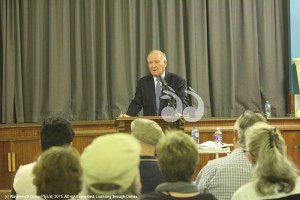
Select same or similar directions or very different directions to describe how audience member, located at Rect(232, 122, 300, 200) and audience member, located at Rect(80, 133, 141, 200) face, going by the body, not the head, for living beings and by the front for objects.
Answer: same or similar directions

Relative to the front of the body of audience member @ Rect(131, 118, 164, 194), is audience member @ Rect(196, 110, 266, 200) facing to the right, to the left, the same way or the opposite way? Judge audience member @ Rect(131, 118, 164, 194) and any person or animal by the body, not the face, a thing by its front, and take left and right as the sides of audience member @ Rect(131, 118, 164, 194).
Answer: the same way

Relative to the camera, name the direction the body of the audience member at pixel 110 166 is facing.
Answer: away from the camera

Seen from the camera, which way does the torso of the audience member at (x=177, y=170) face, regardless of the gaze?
away from the camera

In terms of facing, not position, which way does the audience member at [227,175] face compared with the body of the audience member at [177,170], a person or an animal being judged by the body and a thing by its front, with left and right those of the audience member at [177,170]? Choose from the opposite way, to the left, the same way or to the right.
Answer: the same way

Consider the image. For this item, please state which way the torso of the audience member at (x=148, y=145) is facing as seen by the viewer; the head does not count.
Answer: away from the camera

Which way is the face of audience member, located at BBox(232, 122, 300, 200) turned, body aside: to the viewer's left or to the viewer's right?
to the viewer's left

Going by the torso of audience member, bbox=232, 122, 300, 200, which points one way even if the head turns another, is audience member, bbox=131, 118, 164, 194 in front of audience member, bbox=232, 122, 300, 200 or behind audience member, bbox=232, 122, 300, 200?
in front

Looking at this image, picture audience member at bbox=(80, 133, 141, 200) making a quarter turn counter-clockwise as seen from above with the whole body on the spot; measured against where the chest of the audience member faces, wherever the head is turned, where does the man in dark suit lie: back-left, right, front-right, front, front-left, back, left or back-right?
right

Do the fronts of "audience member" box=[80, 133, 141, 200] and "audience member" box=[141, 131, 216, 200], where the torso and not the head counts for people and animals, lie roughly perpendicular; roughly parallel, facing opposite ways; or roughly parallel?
roughly parallel

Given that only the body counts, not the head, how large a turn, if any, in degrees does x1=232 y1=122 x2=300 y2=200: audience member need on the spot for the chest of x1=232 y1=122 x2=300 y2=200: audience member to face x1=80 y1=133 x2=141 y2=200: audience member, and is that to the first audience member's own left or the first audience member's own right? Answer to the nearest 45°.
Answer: approximately 90° to the first audience member's own left

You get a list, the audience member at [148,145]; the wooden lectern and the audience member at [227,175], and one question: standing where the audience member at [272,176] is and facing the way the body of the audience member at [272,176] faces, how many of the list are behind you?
0

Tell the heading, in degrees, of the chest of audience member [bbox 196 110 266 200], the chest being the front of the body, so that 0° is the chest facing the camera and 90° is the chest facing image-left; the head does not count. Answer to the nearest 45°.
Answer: approximately 180°

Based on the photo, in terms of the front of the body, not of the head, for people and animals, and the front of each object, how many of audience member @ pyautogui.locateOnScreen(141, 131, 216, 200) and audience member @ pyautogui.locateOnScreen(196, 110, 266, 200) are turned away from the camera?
2

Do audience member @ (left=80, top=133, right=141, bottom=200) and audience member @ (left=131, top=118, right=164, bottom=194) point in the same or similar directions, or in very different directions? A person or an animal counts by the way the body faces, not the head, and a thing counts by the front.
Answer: same or similar directions

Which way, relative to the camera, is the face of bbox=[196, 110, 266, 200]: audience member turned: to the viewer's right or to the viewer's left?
to the viewer's left

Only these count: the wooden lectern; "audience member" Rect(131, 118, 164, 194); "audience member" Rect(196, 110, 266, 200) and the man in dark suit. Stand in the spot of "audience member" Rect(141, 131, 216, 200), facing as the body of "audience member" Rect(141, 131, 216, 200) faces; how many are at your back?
0

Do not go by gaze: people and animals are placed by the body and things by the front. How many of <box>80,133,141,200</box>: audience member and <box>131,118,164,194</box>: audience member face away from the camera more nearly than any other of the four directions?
2

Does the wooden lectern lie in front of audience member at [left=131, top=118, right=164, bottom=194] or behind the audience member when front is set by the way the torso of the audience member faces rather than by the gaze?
in front
